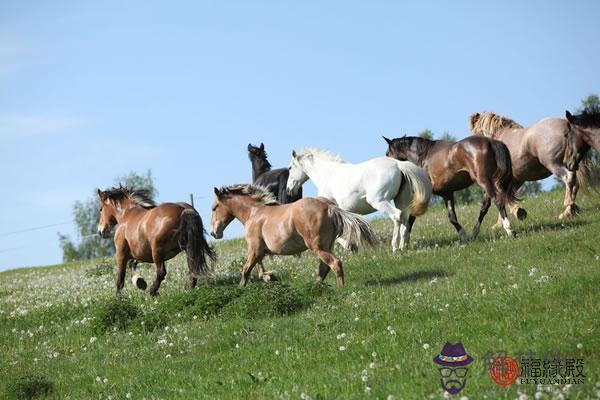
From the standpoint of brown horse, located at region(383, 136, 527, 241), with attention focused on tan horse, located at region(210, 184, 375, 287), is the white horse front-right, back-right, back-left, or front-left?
front-right

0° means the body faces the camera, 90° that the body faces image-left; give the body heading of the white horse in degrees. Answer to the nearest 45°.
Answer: approximately 135°

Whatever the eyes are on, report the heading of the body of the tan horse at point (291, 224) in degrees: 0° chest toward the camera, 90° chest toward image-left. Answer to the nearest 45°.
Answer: approximately 90°

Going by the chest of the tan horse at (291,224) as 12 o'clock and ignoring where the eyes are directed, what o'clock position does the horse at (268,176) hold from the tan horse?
The horse is roughly at 3 o'clock from the tan horse.

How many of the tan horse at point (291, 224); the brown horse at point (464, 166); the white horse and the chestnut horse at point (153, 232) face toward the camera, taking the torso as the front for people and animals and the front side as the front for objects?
0

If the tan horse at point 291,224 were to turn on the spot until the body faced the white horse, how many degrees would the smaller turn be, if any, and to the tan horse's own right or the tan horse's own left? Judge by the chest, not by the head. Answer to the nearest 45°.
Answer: approximately 135° to the tan horse's own right

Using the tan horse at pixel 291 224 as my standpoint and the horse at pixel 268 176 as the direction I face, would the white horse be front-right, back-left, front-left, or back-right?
front-right

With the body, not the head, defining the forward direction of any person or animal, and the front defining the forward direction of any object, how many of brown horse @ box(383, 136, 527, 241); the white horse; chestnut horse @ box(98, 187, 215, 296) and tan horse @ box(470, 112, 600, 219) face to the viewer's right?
0

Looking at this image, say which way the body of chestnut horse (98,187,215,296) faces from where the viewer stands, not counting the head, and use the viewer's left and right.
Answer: facing away from the viewer and to the left of the viewer

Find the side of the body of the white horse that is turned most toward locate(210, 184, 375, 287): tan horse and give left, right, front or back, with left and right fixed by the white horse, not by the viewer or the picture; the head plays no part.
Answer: left

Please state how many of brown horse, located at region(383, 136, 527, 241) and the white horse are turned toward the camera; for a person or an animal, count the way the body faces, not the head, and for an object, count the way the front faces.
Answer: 0

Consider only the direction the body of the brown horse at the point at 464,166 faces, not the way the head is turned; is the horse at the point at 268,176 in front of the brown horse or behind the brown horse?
in front

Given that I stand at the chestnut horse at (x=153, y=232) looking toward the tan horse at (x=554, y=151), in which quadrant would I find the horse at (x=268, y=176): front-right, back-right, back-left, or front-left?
front-left

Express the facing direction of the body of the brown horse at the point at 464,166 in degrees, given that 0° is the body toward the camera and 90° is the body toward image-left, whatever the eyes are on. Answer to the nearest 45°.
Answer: approximately 135°
